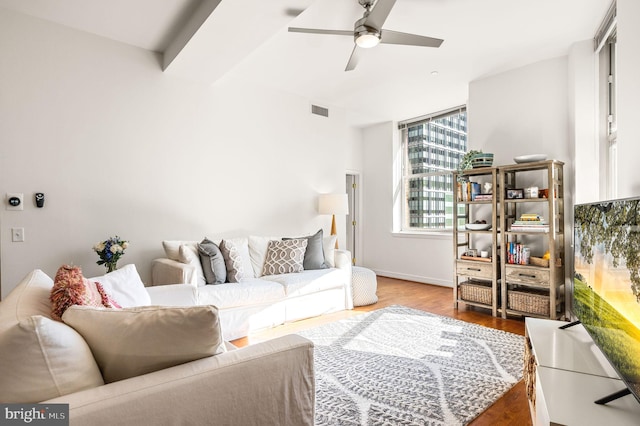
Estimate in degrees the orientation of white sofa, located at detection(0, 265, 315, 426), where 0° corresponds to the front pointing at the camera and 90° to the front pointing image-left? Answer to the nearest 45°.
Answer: approximately 225°

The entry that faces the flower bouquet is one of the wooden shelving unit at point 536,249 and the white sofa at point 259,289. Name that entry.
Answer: the wooden shelving unit

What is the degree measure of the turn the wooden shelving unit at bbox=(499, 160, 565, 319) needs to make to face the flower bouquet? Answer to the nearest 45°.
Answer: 0° — it already faces it

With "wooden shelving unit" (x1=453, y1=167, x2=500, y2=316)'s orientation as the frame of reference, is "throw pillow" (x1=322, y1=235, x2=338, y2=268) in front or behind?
in front

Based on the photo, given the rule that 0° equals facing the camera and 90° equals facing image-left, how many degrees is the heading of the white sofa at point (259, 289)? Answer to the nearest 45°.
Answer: approximately 315°

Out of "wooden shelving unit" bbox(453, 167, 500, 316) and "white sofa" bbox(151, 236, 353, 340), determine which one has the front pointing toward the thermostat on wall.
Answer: the wooden shelving unit

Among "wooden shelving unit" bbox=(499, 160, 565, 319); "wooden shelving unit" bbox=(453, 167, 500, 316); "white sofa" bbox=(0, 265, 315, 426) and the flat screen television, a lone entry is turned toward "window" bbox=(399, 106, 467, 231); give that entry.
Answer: the white sofa

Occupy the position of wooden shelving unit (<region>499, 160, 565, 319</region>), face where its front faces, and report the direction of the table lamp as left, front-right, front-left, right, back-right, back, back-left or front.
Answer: front-right

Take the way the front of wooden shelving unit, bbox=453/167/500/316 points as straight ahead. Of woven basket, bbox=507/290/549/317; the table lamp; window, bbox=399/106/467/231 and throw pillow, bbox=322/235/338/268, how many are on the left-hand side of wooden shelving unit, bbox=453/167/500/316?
1

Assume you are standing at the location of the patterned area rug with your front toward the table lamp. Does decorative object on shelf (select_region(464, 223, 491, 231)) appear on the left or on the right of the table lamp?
right

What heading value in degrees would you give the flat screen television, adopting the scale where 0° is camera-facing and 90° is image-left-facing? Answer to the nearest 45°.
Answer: approximately 45°

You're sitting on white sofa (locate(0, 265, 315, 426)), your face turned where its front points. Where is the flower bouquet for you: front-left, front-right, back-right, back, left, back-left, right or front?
front-left

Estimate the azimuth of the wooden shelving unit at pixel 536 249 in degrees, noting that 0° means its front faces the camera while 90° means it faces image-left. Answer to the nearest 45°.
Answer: approximately 45°
